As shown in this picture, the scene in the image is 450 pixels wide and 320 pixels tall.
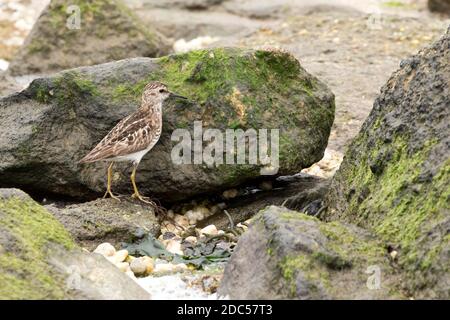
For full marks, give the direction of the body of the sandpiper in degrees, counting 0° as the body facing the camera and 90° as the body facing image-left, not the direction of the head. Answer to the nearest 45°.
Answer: approximately 270°

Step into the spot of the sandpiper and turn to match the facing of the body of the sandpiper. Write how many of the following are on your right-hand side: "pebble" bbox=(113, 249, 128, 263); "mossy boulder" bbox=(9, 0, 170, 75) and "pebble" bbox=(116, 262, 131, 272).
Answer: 2

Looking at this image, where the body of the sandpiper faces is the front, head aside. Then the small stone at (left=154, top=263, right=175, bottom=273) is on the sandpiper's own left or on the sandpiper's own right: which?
on the sandpiper's own right

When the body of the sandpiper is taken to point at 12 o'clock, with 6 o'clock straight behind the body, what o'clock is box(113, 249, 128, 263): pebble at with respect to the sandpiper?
The pebble is roughly at 3 o'clock from the sandpiper.

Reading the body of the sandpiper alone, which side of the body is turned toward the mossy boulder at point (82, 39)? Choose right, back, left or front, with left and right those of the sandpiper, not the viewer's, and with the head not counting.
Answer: left

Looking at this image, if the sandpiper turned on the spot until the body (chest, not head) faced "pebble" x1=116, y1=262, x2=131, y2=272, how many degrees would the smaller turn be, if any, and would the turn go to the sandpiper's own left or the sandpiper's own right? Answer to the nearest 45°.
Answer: approximately 90° to the sandpiper's own right

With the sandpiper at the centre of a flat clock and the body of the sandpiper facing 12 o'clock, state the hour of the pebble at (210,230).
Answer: The pebble is roughly at 1 o'clock from the sandpiper.

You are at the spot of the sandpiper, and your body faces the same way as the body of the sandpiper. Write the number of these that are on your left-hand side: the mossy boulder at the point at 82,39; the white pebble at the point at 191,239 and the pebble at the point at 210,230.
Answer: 1

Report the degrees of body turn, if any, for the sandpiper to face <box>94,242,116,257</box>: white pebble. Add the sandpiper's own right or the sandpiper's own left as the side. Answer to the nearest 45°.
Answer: approximately 90° to the sandpiper's own right

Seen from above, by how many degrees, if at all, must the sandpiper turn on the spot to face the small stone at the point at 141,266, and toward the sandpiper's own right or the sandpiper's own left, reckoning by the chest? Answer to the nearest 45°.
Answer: approximately 90° to the sandpiper's own right

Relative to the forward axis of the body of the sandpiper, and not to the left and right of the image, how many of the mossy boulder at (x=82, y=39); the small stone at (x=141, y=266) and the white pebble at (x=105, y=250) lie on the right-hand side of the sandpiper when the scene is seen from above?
2
